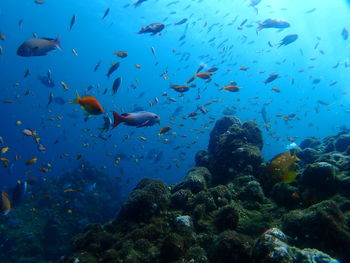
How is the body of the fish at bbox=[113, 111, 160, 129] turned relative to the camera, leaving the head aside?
to the viewer's right

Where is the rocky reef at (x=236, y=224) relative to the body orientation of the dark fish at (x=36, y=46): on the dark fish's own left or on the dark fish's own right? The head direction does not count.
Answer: on the dark fish's own left

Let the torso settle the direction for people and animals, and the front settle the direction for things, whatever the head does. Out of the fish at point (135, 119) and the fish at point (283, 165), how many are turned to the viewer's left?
1

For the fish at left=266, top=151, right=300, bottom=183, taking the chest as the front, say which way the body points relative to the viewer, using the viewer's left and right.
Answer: facing to the left of the viewer

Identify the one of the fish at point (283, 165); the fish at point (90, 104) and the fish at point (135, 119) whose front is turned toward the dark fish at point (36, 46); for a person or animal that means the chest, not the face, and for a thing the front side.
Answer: the fish at point (283, 165)

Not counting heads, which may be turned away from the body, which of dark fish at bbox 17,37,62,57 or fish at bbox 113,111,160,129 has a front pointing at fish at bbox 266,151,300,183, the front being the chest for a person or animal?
fish at bbox 113,111,160,129
